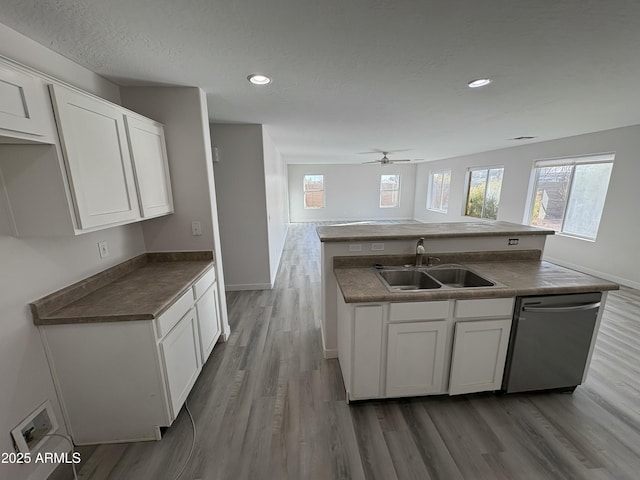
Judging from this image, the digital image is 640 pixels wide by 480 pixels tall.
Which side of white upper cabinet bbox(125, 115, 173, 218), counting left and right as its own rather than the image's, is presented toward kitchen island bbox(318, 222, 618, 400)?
front

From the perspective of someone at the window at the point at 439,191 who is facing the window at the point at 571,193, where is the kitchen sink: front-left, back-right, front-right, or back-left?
front-right

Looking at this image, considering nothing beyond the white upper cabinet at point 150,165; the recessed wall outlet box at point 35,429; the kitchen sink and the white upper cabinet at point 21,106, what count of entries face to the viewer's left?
0

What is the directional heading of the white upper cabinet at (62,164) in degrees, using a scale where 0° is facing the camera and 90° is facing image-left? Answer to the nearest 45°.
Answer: approximately 315°

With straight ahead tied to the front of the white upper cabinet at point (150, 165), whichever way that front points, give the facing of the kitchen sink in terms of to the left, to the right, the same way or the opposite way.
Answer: to the right

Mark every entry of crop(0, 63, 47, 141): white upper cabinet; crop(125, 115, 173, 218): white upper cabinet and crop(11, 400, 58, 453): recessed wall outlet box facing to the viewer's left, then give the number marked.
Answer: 0

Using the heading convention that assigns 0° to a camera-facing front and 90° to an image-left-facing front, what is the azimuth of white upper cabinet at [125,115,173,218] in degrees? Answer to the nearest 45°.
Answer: approximately 315°

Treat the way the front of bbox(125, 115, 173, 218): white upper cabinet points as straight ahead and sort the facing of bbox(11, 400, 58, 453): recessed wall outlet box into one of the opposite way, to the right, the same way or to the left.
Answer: the same way

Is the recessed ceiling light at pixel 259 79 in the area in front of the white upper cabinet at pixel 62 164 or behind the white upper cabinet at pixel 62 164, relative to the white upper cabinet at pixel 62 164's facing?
in front

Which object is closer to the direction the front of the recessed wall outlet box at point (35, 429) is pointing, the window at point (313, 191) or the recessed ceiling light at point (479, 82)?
the recessed ceiling light

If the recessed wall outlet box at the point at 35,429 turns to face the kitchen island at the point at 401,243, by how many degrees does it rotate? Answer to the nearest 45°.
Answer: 0° — it already faces it

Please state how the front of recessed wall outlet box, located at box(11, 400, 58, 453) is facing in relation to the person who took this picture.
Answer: facing the viewer and to the right of the viewer

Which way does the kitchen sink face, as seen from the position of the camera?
facing the viewer
